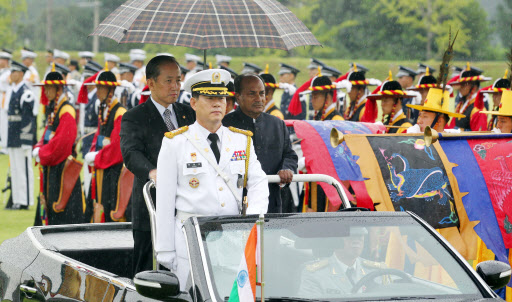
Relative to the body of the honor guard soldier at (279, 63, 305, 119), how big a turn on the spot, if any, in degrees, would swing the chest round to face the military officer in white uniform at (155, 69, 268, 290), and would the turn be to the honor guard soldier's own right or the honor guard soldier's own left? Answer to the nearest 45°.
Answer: approximately 45° to the honor guard soldier's own left

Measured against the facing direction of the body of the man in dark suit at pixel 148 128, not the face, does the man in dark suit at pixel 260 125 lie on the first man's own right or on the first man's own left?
on the first man's own left

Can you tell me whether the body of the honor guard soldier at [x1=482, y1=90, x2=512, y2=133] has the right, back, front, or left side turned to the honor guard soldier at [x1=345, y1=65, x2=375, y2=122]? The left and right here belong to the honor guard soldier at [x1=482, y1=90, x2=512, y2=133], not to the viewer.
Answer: right

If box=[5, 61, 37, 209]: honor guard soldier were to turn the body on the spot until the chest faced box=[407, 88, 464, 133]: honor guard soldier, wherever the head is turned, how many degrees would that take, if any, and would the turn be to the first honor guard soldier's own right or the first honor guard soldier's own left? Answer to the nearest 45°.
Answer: approximately 90° to the first honor guard soldier's own left

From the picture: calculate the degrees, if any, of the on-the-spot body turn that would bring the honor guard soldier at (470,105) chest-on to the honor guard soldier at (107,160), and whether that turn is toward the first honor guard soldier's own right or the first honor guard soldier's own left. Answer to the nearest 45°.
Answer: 0° — they already face them

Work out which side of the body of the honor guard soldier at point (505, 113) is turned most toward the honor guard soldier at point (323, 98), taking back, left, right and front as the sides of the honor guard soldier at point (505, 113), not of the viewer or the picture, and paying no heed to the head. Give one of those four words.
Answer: right

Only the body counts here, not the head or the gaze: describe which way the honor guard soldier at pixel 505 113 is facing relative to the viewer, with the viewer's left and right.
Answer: facing the viewer and to the left of the viewer

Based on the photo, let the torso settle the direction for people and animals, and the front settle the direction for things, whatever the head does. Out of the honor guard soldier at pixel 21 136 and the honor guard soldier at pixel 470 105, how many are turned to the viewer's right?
0

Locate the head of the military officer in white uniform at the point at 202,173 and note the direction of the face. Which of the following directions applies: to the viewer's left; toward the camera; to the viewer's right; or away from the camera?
toward the camera
